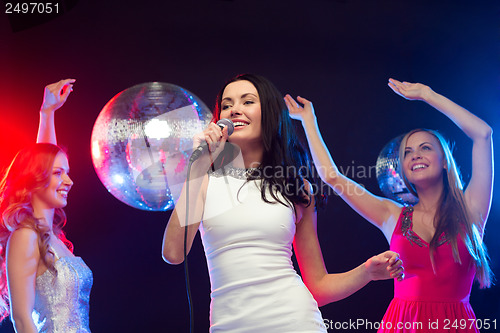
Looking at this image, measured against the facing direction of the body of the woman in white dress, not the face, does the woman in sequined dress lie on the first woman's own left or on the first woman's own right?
on the first woman's own right

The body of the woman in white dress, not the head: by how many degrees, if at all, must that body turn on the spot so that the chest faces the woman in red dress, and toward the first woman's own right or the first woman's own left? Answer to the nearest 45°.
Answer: approximately 135° to the first woman's own left

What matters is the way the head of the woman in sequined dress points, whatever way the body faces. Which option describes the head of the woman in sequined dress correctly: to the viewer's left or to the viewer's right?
to the viewer's right

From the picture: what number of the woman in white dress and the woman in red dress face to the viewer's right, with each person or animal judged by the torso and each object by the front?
0

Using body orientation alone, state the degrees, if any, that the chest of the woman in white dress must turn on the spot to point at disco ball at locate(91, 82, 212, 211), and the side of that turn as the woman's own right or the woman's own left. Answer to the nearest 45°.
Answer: approximately 135° to the woman's own right

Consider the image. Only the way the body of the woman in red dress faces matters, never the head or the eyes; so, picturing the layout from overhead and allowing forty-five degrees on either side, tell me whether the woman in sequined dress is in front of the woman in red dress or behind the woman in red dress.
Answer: in front
